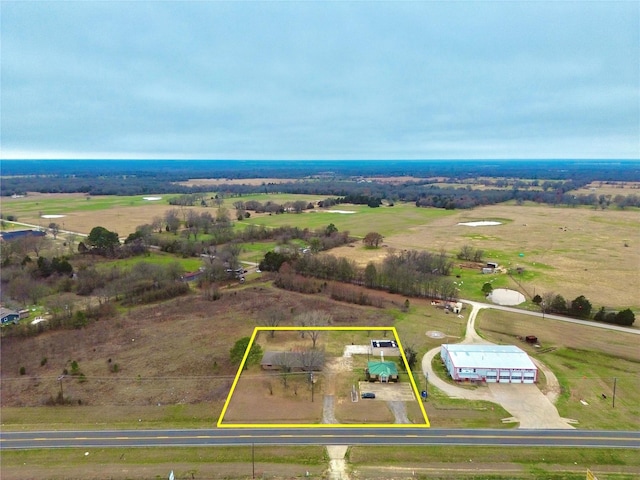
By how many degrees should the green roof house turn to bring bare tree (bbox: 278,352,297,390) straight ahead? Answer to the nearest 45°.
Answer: approximately 90° to its right

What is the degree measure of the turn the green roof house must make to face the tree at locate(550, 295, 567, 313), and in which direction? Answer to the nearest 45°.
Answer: approximately 135° to its left

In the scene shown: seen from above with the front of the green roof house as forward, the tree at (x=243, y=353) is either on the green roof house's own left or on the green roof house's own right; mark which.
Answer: on the green roof house's own right

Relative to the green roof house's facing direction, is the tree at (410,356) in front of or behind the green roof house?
behind

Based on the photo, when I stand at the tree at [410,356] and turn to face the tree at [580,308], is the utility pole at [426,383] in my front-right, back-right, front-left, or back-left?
back-right

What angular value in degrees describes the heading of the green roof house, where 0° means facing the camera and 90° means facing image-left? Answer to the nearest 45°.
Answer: approximately 0°

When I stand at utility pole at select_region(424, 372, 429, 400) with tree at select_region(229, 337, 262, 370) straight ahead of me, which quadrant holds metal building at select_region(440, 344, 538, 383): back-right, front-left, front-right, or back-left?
back-right

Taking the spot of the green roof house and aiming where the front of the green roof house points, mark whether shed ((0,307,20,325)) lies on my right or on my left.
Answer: on my right

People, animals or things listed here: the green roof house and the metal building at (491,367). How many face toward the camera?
2

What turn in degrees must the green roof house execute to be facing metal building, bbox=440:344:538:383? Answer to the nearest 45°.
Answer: approximately 90° to its left

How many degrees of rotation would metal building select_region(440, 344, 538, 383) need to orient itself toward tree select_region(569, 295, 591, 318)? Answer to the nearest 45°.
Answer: approximately 135° to its left

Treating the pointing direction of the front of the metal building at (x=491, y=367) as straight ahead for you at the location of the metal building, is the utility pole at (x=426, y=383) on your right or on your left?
on your right

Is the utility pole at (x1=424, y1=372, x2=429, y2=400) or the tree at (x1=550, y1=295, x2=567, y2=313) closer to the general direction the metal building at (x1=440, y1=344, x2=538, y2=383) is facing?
the utility pole
